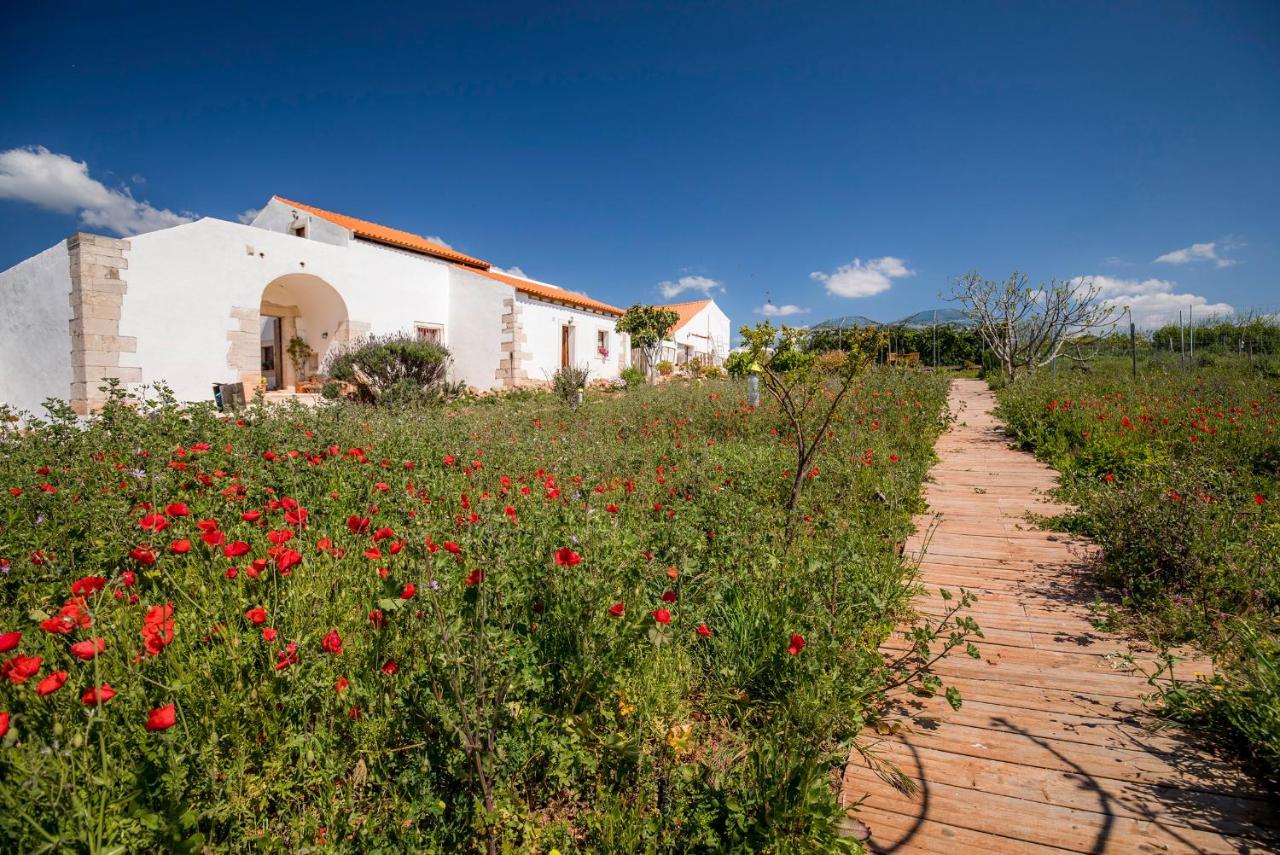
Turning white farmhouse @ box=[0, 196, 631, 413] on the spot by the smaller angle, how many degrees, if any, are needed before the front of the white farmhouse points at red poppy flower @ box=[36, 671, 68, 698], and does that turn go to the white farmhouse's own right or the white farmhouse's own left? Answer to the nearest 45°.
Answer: approximately 45° to the white farmhouse's own right

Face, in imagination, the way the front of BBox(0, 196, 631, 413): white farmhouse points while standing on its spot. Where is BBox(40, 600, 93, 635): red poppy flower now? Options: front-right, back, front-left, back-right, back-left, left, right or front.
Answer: front-right

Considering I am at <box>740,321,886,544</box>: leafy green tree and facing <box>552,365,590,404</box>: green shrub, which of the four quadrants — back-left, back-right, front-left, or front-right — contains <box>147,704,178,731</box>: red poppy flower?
back-left

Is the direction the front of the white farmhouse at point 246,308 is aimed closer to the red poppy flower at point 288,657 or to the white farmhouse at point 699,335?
the red poppy flower

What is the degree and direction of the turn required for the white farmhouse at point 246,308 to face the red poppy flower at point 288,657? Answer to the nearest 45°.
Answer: approximately 45° to its right

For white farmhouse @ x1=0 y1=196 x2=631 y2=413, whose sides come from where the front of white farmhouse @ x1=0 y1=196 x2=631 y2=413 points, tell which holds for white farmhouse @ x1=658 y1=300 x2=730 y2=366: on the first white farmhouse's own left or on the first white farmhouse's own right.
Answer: on the first white farmhouse's own left

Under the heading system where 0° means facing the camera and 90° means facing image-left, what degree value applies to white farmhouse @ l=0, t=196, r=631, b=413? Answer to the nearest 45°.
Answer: approximately 315°
